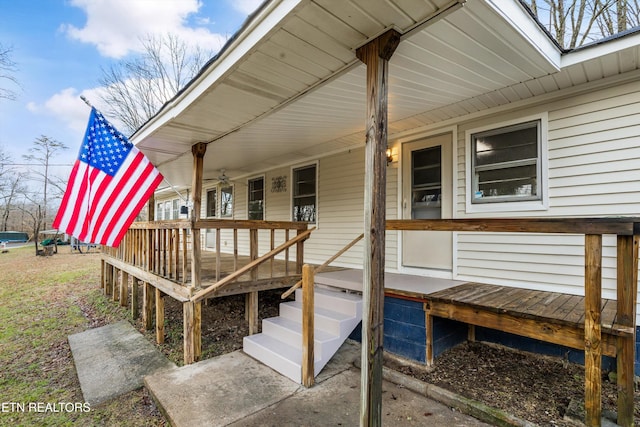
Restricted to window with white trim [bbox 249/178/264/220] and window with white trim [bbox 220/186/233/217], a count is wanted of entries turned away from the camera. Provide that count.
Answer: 0

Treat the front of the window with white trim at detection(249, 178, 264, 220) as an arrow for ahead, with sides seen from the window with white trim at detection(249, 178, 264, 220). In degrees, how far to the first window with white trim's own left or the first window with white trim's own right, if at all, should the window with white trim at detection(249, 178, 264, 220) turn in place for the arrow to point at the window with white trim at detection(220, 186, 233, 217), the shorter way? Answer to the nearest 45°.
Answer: approximately 90° to the first window with white trim's own right

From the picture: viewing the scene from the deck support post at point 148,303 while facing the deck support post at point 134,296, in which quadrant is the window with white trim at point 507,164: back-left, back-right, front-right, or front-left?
back-right

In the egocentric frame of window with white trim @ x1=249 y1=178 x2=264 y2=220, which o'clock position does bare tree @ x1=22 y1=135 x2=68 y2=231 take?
The bare tree is roughly at 3 o'clock from the window with white trim.

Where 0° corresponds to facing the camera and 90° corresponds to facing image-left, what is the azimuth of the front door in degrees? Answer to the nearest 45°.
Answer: approximately 45°

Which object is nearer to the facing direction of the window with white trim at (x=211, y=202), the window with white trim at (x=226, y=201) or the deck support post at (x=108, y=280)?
the deck support post

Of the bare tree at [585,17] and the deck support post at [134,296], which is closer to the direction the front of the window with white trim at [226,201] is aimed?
the deck support post

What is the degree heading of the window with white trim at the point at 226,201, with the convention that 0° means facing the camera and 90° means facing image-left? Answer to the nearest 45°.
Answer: approximately 45°

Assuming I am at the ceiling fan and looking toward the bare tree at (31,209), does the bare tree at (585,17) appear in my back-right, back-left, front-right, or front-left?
back-right

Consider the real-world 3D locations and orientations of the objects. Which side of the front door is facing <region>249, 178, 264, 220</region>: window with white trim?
right

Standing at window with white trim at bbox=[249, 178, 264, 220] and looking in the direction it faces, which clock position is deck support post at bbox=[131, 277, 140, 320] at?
The deck support post is roughly at 12 o'clock from the window with white trim.
